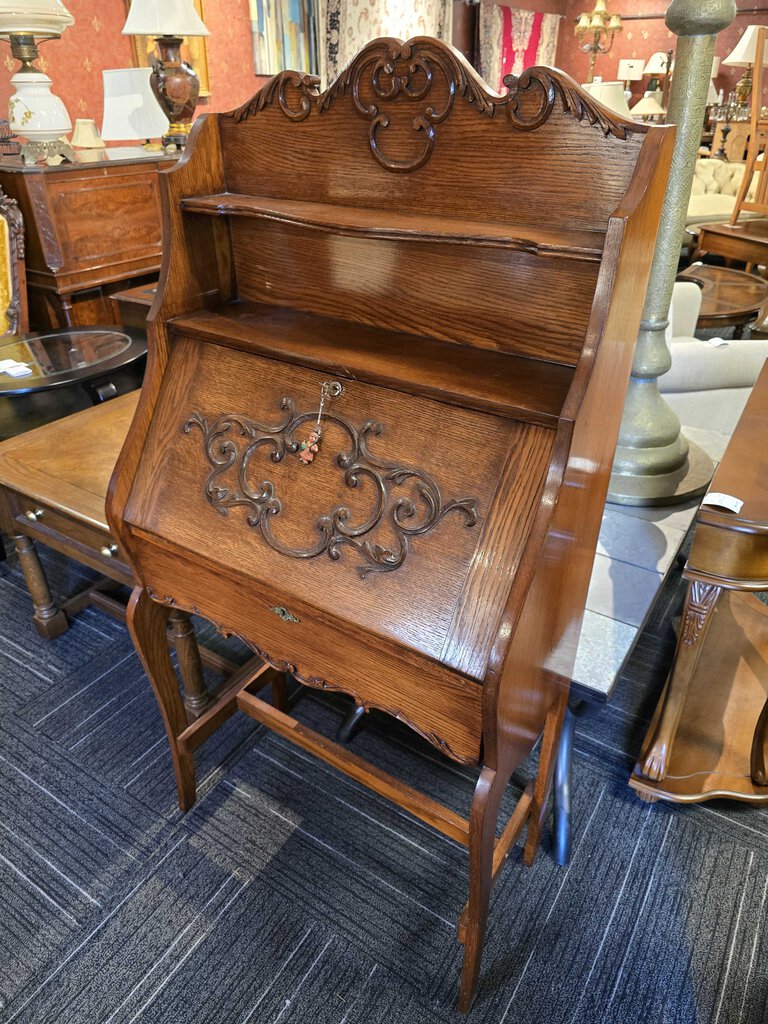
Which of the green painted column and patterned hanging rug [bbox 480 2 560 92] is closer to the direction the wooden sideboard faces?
the green painted column

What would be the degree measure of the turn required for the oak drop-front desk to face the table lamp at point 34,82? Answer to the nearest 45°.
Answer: approximately 90° to its right

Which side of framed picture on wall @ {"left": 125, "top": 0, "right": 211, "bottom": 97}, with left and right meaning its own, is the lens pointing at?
front

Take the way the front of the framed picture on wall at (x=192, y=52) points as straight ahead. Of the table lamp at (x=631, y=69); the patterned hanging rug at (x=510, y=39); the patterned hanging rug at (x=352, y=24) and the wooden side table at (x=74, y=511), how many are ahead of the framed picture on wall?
1

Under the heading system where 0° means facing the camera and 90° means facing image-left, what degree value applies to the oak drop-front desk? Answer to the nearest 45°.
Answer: approximately 45°

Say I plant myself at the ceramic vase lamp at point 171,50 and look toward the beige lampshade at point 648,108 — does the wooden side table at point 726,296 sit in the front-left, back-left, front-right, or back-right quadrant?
front-right

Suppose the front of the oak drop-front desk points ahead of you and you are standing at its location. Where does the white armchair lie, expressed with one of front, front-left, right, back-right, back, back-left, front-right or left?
back

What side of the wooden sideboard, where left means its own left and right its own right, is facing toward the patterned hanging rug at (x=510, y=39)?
left
